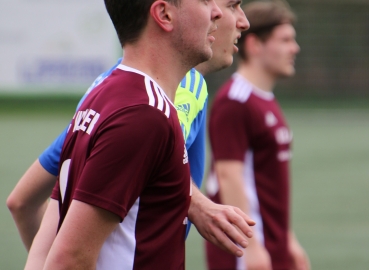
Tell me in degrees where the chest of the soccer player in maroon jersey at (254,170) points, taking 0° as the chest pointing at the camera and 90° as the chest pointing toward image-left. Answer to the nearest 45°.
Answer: approximately 270°

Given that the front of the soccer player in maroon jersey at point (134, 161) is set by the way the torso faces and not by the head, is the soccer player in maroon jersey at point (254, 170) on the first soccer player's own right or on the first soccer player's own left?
on the first soccer player's own left

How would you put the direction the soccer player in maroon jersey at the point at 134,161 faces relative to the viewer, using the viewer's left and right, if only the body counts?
facing to the right of the viewer

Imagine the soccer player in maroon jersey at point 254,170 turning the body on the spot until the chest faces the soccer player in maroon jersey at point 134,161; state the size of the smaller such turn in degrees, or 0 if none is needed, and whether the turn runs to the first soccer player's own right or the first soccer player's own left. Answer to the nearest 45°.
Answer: approximately 90° to the first soccer player's own right

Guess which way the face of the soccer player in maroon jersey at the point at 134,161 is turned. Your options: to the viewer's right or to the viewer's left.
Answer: to the viewer's right
